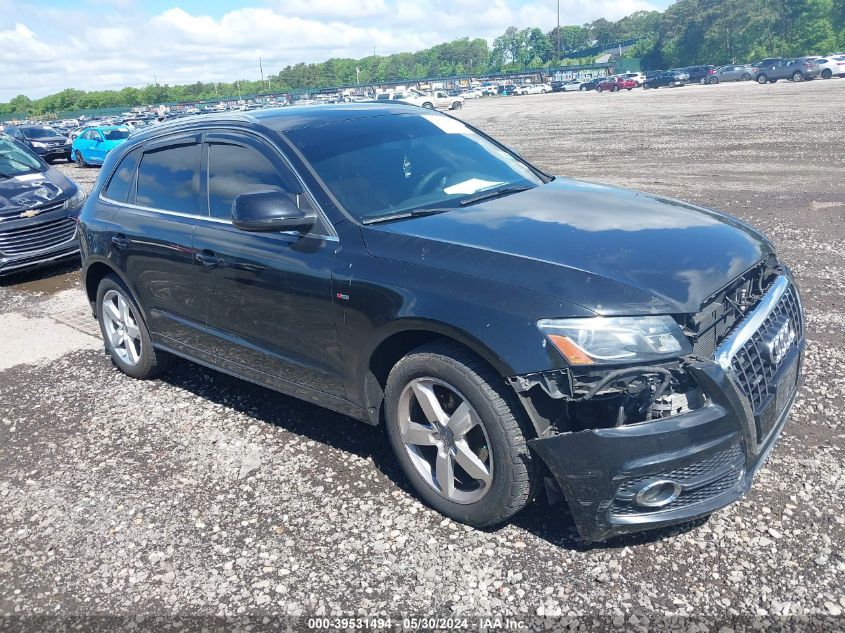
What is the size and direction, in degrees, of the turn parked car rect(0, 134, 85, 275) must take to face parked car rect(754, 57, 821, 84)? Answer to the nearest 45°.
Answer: approximately 90° to its left

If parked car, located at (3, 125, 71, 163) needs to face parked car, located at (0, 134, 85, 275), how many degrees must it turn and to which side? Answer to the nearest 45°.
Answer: approximately 45° to its right

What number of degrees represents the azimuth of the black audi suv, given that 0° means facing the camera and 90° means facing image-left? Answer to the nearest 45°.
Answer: approximately 315°

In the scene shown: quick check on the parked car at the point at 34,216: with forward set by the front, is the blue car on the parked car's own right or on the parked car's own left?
on the parked car's own left

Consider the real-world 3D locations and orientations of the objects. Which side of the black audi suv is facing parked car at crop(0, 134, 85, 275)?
back

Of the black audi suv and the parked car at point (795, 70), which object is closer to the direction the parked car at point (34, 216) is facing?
the black audi suv

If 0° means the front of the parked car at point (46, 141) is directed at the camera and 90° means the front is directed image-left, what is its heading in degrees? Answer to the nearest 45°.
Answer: approximately 315°

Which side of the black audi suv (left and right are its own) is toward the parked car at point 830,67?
left

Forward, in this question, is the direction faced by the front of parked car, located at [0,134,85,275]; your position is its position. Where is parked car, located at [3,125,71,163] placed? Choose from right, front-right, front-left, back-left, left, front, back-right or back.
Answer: back-left

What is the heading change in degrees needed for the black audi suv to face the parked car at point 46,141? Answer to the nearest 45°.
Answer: approximately 180°
